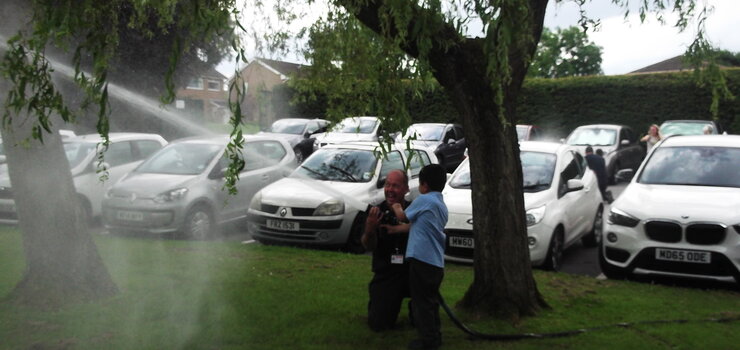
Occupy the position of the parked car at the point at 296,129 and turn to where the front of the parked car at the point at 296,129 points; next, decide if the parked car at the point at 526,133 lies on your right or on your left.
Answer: on your left

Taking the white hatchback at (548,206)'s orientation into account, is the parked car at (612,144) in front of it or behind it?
behind

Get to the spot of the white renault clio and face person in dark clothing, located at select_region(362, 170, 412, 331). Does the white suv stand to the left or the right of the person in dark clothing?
left

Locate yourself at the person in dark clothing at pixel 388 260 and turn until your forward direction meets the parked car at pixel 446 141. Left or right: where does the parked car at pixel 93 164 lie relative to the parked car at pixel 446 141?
left

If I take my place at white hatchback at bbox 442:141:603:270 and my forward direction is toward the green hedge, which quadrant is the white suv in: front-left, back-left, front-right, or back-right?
back-right

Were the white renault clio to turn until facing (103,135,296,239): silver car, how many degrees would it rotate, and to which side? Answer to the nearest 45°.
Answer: approximately 45° to its right

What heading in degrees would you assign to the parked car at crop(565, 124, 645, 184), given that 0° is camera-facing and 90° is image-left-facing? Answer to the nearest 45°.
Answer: approximately 45°

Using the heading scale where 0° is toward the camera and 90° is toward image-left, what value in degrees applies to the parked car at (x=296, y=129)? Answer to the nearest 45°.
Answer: approximately 45°

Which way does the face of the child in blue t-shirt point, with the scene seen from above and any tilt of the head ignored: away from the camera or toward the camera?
away from the camera

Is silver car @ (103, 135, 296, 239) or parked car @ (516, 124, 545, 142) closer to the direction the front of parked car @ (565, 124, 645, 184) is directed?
the silver car
